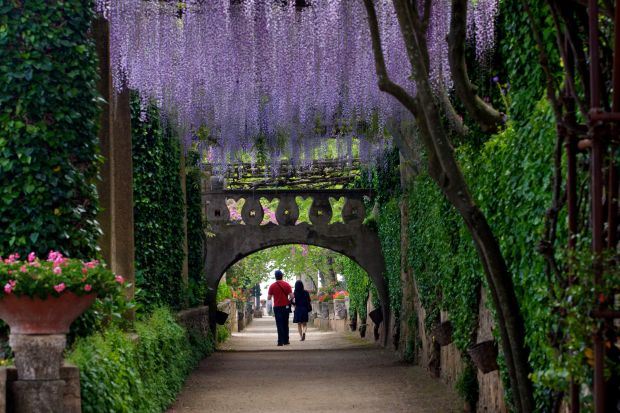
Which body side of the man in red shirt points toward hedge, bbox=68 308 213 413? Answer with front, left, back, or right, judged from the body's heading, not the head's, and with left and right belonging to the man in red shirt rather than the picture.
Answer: back

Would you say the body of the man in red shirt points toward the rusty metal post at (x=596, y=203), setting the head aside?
no

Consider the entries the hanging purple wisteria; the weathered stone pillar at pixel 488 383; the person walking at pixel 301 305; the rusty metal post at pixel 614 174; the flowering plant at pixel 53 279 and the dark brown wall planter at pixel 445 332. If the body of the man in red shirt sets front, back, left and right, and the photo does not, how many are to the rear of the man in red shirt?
5

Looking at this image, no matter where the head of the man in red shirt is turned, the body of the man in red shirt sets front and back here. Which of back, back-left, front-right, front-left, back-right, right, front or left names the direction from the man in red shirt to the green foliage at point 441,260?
back

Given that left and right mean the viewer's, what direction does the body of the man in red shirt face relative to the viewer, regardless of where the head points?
facing away from the viewer

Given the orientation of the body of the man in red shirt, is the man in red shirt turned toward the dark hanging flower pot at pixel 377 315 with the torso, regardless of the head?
no

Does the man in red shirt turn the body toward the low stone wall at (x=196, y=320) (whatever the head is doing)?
no

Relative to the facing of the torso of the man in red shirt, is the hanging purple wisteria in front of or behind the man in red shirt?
behind

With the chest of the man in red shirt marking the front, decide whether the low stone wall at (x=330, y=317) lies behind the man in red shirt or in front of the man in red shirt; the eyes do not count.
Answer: in front

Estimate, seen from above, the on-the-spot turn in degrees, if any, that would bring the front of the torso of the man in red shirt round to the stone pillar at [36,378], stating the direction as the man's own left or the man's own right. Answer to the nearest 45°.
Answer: approximately 180°

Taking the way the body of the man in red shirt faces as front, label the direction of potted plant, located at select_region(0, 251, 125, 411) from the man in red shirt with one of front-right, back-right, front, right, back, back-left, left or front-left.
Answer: back

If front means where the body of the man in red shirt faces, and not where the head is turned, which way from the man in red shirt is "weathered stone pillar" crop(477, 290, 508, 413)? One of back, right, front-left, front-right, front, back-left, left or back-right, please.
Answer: back

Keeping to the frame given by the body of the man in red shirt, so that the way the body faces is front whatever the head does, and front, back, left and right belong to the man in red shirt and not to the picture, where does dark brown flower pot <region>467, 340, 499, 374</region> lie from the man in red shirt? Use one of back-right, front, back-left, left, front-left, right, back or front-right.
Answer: back

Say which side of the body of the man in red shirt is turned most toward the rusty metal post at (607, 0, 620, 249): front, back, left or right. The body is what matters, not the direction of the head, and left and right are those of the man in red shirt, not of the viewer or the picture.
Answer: back
